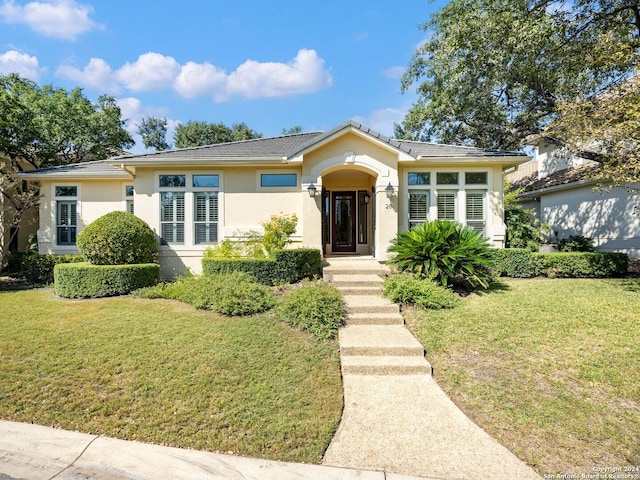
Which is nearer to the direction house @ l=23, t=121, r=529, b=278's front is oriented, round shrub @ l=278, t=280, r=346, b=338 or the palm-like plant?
the round shrub

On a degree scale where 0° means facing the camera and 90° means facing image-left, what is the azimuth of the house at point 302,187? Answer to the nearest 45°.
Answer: approximately 0°

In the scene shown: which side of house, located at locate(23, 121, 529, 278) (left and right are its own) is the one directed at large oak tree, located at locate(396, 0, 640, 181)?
left

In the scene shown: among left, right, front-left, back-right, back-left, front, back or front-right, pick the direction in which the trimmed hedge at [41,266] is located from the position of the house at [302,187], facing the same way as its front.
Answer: right

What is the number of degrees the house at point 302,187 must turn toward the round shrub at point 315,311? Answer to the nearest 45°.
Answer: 0° — it already faces it

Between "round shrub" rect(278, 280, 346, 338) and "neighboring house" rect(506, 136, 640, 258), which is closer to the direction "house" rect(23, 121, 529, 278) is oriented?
the round shrub

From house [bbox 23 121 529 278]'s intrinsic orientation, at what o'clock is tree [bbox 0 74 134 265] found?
The tree is roughly at 4 o'clock from the house.

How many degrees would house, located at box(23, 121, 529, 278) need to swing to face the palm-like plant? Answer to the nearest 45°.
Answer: approximately 45° to its left
